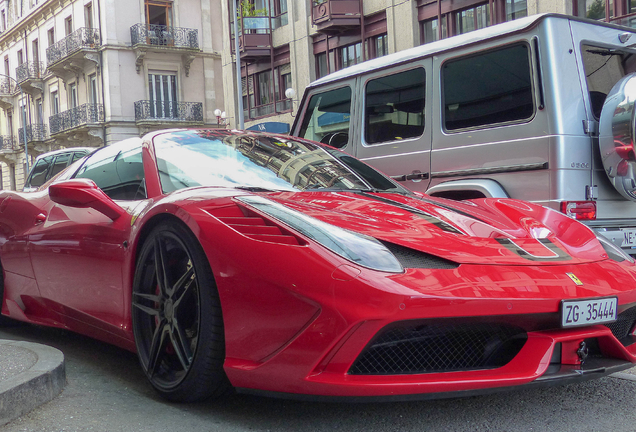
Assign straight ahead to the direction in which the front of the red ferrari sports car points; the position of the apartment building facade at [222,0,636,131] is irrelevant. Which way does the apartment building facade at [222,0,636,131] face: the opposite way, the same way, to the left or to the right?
to the right

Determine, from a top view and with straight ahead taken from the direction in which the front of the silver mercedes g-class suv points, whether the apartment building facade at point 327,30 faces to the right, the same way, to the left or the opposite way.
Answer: to the left

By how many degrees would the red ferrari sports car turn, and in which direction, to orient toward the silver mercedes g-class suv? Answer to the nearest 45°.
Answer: approximately 90° to its left

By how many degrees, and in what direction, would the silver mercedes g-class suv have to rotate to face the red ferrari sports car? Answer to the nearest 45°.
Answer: approximately 135° to its left

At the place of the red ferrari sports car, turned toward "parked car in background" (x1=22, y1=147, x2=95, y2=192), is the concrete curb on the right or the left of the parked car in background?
left

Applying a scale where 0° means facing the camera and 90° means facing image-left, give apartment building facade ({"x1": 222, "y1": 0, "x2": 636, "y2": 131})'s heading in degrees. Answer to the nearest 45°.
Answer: approximately 45°

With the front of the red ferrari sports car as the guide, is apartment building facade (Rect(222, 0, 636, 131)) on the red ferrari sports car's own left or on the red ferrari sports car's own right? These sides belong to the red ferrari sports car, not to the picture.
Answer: on the red ferrari sports car's own left

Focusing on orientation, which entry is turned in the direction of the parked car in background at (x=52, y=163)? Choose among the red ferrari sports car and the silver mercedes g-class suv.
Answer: the silver mercedes g-class suv

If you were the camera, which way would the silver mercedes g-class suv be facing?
facing away from the viewer and to the left of the viewer

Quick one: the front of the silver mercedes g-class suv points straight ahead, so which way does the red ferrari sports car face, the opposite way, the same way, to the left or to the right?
the opposite way

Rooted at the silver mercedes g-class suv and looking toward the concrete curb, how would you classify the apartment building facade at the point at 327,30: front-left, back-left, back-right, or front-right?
back-right
